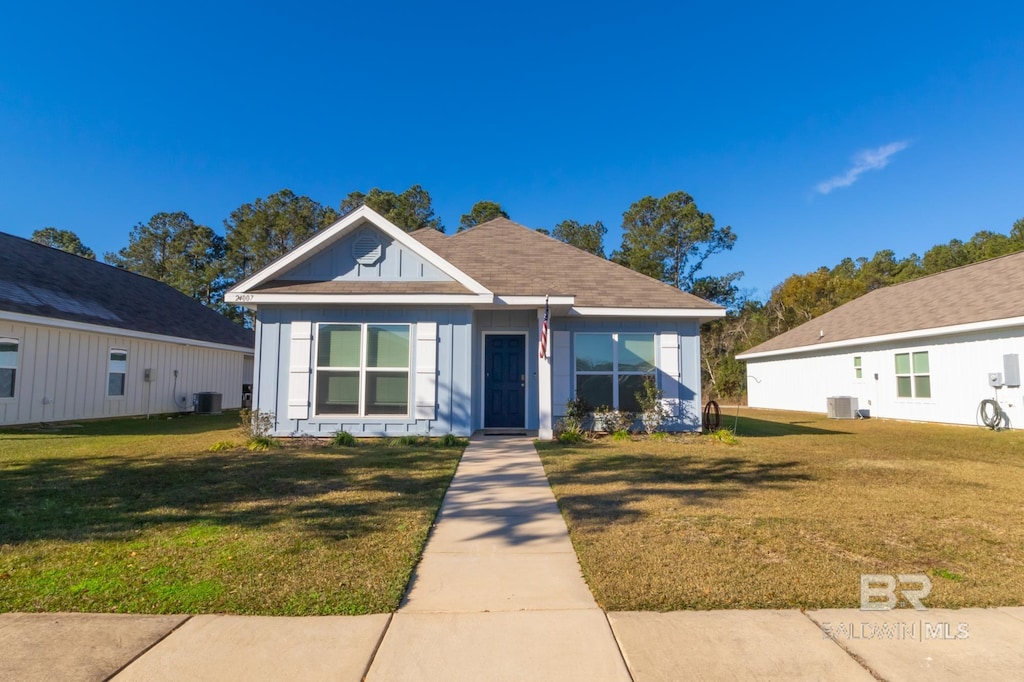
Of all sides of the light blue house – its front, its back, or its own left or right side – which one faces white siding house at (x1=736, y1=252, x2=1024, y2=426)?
left

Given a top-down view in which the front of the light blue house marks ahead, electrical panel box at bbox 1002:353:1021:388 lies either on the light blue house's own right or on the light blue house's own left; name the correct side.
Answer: on the light blue house's own left

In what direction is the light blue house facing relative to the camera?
toward the camera

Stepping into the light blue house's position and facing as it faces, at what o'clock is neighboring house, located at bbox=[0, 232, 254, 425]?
The neighboring house is roughly at 4 o'clock from the light blue house.

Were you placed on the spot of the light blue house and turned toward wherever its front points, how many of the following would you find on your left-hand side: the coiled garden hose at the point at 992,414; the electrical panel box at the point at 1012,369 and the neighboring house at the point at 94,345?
2

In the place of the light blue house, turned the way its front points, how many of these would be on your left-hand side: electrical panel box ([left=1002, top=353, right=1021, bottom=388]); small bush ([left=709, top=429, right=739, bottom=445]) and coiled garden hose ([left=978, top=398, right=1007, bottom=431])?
3

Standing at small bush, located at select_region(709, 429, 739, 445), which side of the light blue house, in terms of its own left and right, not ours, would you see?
left
